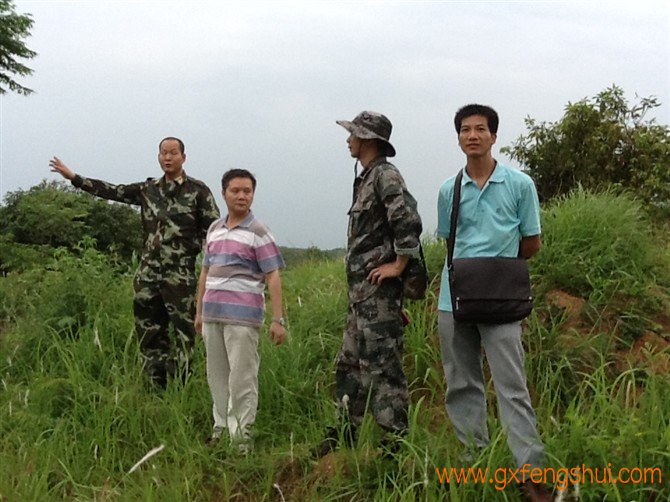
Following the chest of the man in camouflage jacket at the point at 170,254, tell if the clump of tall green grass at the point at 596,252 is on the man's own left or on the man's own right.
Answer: on the man's own left

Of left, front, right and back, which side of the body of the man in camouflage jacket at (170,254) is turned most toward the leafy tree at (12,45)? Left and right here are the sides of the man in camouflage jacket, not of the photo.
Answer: back

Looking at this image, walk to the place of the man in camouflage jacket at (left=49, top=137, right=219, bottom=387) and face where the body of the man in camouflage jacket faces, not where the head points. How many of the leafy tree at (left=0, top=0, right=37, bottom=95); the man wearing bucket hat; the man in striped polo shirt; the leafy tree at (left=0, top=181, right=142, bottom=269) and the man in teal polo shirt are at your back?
2

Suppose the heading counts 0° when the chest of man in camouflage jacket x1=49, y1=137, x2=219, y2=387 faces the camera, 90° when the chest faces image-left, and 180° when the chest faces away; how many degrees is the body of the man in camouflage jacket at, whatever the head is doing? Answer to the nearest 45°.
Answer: approximately 0°

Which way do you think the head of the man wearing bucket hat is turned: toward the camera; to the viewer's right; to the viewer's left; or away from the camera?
to the viewer's left

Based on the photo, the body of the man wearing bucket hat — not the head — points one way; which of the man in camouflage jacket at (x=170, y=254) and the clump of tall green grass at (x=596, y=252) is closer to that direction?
the man in camouflage jacket

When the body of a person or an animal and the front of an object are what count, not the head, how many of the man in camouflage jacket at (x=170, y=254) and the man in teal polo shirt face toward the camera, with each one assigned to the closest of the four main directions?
2

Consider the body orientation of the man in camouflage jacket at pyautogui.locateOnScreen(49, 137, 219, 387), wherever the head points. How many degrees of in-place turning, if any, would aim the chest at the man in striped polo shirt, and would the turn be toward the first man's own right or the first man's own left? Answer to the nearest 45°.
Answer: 0° — they already face them

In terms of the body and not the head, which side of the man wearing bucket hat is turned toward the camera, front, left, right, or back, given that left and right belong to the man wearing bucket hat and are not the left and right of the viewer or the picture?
left

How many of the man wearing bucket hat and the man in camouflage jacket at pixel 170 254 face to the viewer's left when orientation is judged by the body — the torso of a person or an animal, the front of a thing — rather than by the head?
1
